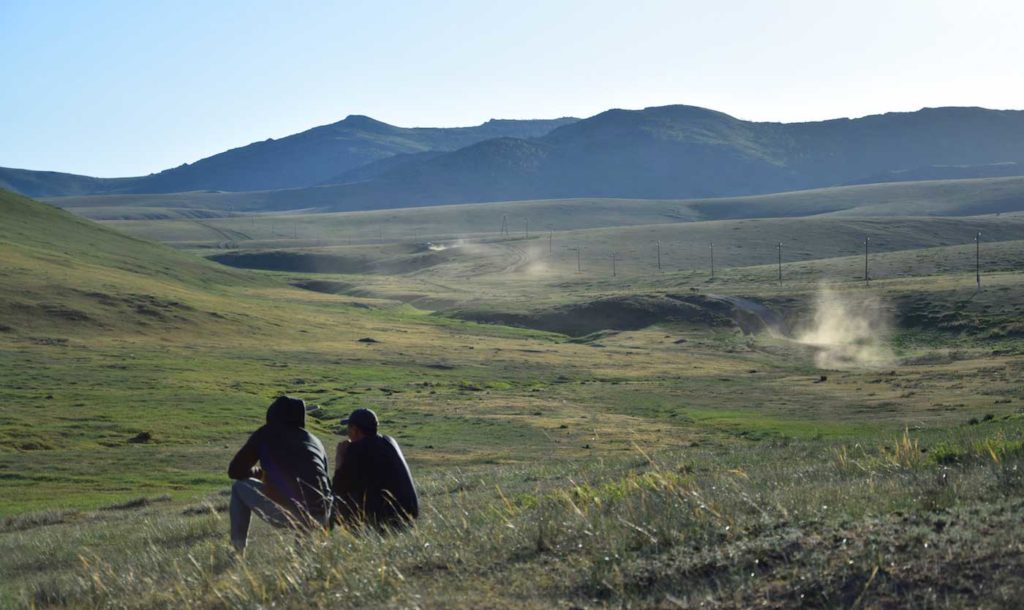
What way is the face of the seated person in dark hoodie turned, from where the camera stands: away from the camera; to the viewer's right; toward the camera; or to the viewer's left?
away from the camera

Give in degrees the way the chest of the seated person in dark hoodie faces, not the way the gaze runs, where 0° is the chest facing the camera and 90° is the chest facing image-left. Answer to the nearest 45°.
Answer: approximately 135°
